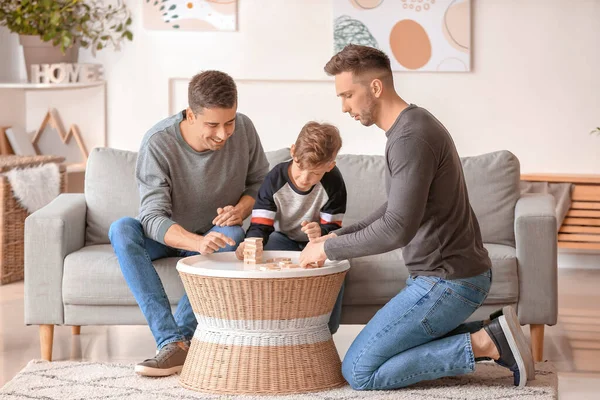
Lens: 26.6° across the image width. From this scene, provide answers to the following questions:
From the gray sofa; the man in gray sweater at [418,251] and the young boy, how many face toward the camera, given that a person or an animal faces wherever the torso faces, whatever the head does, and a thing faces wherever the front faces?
2

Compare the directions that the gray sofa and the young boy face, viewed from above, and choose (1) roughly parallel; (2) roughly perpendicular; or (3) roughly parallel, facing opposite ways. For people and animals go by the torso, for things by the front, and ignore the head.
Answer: roughly parallel

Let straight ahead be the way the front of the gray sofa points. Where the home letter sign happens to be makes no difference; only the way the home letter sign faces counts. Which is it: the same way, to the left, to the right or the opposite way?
the same way

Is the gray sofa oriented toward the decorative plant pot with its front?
no

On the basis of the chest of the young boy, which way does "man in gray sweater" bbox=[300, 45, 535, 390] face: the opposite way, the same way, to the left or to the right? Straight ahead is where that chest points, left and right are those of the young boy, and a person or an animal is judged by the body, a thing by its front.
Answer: to the right

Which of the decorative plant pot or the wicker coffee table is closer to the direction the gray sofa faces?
the wicker coffee table

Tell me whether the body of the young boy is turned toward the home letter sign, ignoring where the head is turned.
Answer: no

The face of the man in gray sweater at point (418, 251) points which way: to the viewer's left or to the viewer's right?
to the viewer's left

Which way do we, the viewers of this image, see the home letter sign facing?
facing the viewer

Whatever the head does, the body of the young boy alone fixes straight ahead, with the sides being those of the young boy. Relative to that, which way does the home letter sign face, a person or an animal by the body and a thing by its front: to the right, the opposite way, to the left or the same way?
the same way

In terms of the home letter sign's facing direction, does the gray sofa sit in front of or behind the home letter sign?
in front

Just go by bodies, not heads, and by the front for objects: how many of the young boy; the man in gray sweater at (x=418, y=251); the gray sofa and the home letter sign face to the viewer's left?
1

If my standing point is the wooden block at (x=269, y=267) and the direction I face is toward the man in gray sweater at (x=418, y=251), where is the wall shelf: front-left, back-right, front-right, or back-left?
back-left

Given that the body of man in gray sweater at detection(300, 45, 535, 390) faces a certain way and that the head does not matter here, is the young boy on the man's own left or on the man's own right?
on the man's own right

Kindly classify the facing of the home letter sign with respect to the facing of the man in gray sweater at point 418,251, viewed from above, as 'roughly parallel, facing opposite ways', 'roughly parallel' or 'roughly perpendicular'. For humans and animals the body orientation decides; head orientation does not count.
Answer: roughly perpendicular

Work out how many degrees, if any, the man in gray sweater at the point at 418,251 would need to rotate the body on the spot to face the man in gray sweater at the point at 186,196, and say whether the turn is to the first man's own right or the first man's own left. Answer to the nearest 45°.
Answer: approximately 45° to the first man's own right

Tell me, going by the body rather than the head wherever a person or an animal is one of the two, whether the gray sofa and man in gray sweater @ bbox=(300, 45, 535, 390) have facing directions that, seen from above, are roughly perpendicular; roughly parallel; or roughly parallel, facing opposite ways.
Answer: roughly perpendicular

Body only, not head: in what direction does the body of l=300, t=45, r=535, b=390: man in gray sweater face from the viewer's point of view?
to the viewer's left

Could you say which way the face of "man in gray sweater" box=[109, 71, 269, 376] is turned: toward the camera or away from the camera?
toward the camera

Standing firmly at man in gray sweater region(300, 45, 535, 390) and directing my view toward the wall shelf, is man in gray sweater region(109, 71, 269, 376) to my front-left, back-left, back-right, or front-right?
front-left

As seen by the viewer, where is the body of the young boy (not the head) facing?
toward the camera
